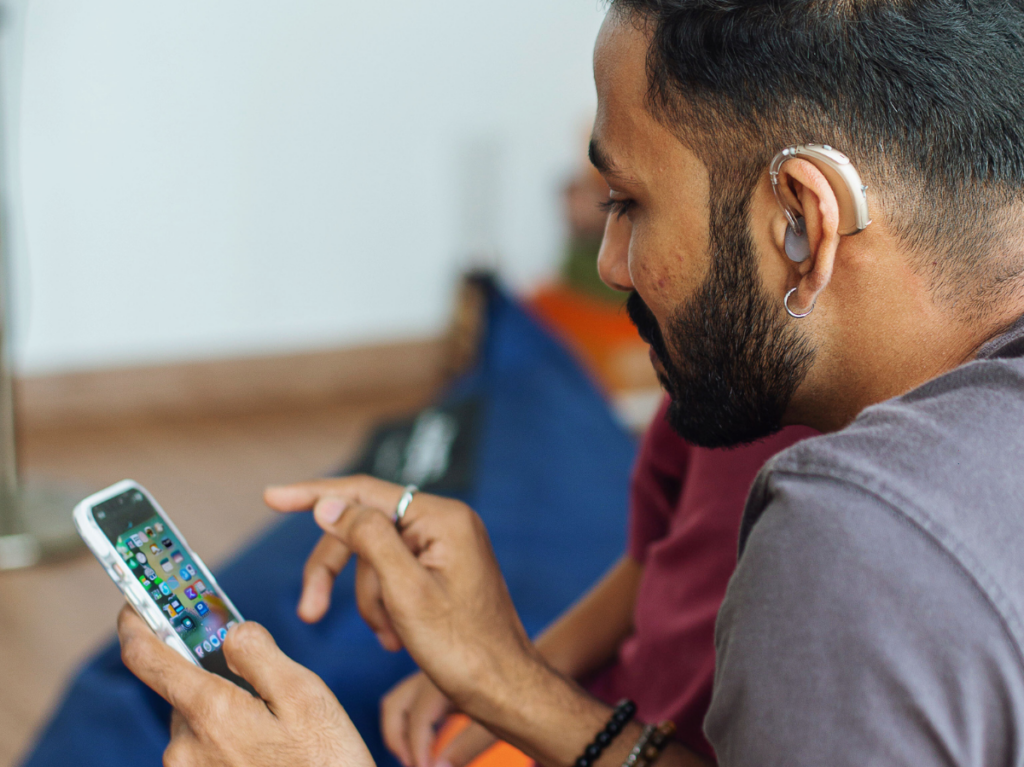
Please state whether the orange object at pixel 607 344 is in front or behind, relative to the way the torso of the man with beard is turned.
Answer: in front

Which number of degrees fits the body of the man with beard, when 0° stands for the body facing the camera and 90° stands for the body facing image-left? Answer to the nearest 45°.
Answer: approximately 135°
